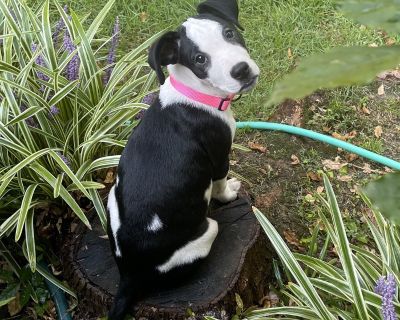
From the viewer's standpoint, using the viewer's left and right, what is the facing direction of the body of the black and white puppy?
facing away from the viewer and to the right of the viewer

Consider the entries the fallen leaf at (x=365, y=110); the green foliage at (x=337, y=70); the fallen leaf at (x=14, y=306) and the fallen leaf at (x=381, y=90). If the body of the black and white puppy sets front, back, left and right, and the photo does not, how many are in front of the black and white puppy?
2

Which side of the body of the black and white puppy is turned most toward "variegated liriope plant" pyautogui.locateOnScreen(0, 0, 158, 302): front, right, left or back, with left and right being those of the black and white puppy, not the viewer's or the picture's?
left

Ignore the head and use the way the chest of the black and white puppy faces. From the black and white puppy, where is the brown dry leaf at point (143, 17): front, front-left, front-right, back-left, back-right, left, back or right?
front-left

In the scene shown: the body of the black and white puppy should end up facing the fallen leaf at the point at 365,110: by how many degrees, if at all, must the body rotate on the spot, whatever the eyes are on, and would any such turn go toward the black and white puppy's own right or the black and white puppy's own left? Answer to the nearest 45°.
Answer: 0° — it already faces it

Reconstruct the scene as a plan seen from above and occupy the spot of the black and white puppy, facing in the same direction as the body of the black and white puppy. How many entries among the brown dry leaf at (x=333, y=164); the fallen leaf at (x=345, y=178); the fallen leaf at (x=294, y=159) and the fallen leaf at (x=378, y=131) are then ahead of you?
4
